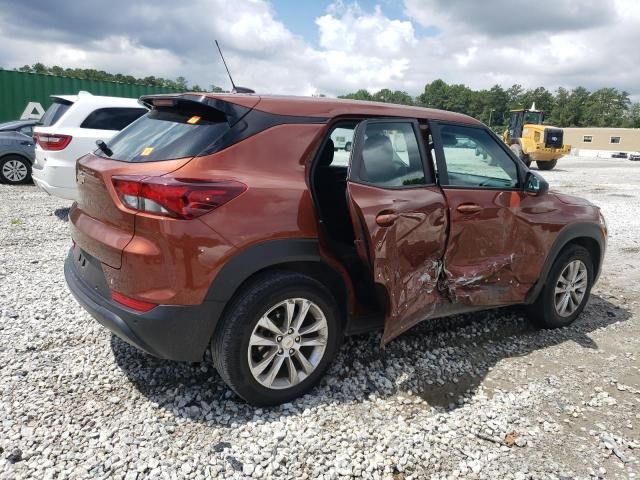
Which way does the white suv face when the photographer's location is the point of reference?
facing away from the viewer and to the right of the viewer

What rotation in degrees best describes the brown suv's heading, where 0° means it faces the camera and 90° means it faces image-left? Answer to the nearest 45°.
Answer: approximately 225°

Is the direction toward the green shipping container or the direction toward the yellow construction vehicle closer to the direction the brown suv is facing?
the yellow construction vehicle

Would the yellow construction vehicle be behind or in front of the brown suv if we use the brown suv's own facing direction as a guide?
in front

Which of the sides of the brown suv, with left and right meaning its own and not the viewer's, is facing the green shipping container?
left

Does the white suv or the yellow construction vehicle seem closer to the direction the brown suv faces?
the yellow construction vehicle

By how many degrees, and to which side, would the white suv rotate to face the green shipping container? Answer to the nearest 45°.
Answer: approximately 45° to its left

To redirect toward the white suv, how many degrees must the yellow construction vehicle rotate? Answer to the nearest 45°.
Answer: approximately 135° to its left

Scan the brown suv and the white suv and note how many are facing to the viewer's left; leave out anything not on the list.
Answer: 0
